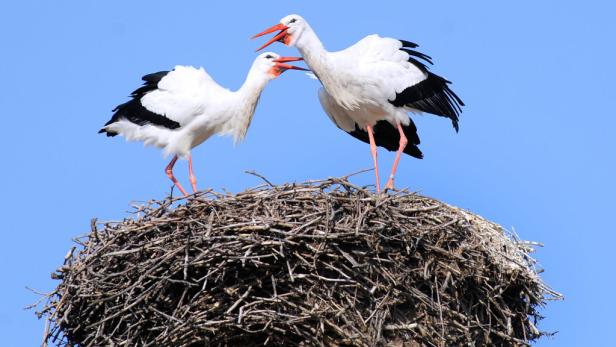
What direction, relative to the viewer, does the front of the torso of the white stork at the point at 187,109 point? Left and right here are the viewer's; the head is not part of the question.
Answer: facing to the right of the viewer

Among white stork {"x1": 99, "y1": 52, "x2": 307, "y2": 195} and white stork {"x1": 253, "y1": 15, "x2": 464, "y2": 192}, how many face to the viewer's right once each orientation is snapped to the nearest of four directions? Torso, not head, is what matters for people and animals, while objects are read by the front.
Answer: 1

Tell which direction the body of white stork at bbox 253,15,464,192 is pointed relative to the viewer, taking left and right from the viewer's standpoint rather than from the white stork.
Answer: facing the viewer and to the left of the viewer

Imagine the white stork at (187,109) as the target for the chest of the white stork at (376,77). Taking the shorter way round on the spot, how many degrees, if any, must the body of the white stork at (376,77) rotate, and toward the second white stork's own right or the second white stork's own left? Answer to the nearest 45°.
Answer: approximately 45° to the second white stork's own right
